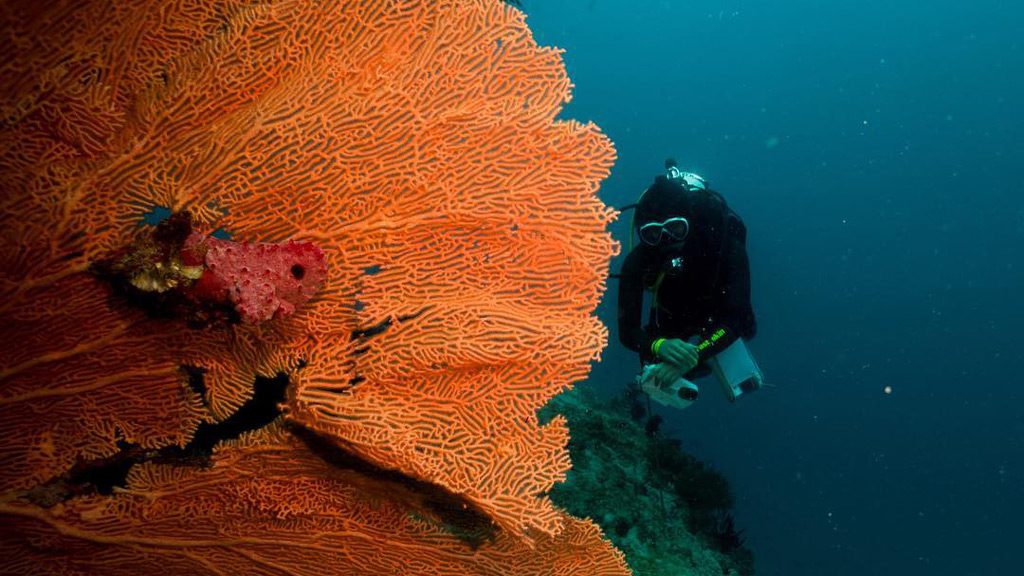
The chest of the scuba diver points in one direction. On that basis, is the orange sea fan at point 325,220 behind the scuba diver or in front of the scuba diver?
in front

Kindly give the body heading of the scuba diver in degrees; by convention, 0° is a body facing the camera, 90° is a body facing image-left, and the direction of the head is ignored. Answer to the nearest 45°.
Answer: approximately 45°

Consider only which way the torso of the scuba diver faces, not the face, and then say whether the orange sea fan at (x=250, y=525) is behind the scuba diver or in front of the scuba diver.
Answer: in front
